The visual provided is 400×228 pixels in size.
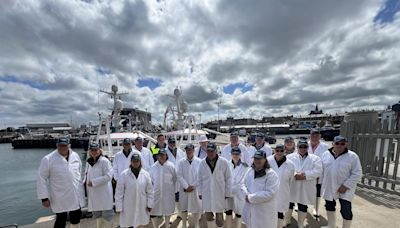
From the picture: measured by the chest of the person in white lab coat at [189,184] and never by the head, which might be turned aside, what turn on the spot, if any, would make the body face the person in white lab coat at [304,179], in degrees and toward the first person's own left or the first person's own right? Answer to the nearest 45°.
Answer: approximately 90° to the first person's own left

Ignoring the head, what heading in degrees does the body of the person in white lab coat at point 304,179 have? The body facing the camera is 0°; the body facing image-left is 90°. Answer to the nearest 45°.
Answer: approximately 0°

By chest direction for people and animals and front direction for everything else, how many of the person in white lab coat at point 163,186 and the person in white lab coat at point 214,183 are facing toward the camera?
2

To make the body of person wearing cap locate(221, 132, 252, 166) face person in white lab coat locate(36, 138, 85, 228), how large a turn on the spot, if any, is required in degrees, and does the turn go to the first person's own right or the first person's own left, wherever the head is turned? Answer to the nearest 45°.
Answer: approximately 45° to the first person's own right

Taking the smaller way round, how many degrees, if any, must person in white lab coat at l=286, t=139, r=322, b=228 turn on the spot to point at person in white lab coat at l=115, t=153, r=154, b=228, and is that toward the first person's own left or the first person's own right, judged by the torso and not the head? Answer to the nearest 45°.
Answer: approximately 45° to the first person's own right

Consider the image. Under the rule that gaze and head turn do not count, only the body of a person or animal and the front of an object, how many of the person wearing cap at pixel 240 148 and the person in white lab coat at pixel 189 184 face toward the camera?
2

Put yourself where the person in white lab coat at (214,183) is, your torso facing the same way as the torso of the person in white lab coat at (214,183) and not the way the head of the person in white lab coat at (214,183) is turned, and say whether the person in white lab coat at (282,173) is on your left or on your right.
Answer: on your left
